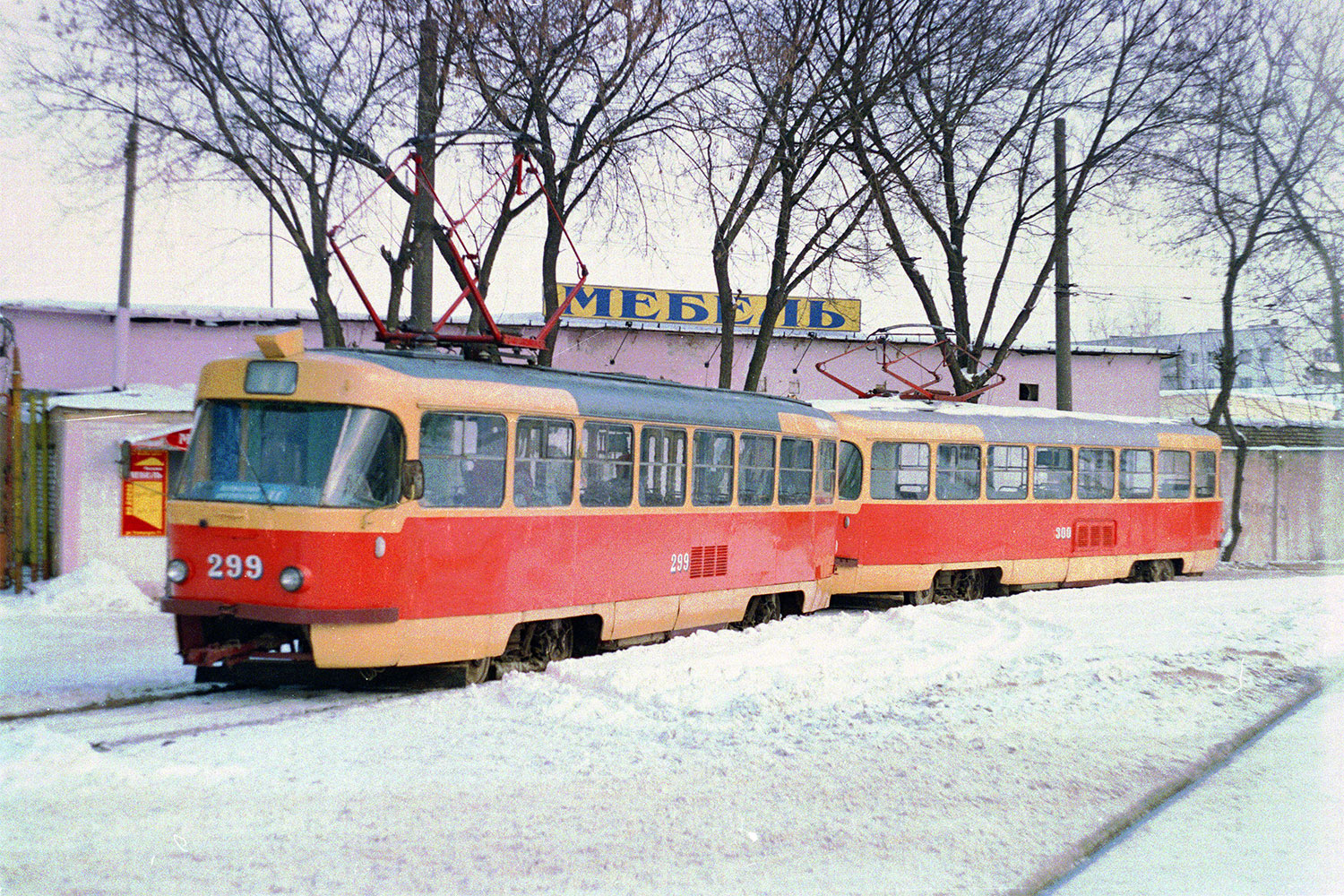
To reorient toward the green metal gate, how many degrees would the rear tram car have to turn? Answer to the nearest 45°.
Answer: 0° — it already faces it

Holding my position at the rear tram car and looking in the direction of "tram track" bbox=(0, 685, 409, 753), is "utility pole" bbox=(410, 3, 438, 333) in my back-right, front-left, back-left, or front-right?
front-right

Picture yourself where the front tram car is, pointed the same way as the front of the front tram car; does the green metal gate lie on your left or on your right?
on your right

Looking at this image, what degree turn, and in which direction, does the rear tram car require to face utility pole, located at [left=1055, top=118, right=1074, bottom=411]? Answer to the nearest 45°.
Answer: approximately 135° to its right

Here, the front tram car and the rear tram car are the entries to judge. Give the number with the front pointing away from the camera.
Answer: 0

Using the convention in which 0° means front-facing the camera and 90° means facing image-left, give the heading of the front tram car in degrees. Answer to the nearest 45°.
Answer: approximately 45°

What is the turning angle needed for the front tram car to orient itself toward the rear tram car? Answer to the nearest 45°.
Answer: approximately 180°

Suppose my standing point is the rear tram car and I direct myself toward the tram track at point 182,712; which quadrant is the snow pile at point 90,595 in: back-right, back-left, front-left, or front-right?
front-right

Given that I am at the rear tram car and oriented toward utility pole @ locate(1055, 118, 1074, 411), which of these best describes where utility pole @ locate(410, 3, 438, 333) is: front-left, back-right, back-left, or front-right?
back-left

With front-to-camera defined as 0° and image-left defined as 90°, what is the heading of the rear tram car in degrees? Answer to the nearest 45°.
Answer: approximately 45°

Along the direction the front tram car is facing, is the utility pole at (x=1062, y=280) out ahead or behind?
behind

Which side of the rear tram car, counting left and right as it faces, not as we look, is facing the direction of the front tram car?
front

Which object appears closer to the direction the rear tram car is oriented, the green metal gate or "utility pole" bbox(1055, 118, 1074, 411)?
the green metal gate
